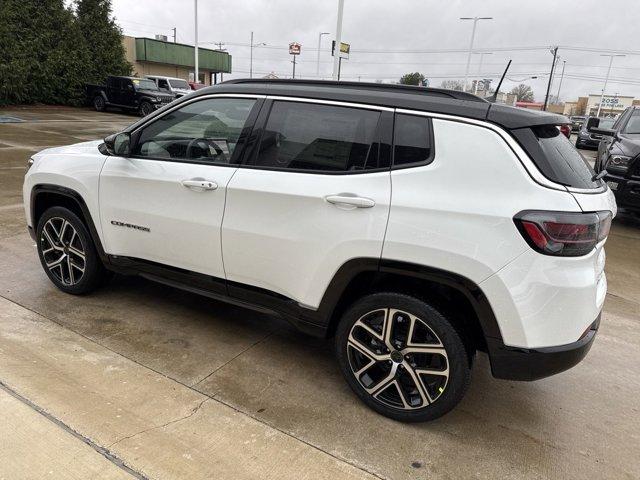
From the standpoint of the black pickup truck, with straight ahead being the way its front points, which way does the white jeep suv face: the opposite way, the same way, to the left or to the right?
the opposite way

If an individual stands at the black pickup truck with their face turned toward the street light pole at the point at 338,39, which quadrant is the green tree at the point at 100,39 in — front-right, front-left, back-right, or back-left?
back-left

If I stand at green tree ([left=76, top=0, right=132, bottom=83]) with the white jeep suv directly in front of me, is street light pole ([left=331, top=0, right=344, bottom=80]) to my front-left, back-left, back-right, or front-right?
front-left

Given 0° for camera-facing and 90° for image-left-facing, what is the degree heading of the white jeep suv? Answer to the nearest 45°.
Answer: approximately 135°

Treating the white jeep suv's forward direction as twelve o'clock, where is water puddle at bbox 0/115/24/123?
The water puddle is roughly at 12 o'clock from the white jeep suv.

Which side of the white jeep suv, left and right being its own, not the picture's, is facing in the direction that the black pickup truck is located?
front

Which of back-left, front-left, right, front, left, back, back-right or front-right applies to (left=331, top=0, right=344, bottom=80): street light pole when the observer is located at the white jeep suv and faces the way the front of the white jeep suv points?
front-right

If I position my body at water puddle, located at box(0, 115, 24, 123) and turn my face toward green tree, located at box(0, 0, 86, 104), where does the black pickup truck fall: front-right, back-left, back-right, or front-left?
front-right

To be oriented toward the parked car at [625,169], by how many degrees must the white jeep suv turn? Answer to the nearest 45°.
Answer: approximately 90° to its right

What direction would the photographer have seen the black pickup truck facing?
facing the viewer and to the right of the viewer

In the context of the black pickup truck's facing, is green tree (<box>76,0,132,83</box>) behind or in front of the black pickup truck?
behind

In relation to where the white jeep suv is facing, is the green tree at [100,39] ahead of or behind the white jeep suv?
ahead

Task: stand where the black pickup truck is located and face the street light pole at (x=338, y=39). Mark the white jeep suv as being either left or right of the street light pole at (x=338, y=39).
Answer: right

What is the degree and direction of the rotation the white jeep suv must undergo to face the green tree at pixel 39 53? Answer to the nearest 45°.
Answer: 0° — it already faces it

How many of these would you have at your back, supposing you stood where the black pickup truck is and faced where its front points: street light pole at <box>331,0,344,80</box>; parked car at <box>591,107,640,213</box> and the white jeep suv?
0

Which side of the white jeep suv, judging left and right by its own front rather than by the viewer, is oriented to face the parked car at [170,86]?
front

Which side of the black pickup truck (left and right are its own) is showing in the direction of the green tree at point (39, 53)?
back
